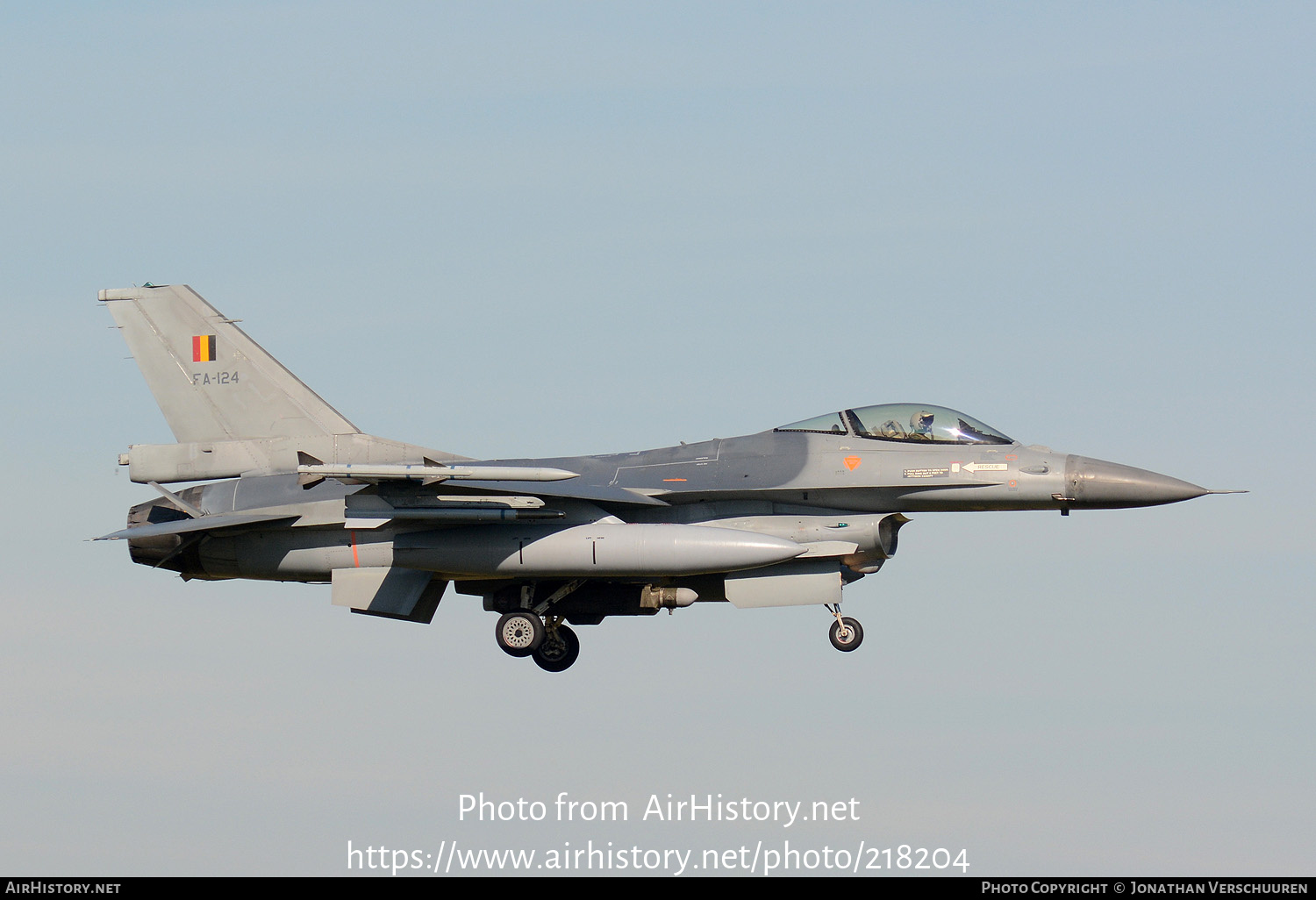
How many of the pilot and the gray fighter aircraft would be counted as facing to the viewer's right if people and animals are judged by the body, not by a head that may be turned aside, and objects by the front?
2

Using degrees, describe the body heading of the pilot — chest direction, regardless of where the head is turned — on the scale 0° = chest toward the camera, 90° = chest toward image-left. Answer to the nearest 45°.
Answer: approximately 270°

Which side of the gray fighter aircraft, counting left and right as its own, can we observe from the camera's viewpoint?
right
